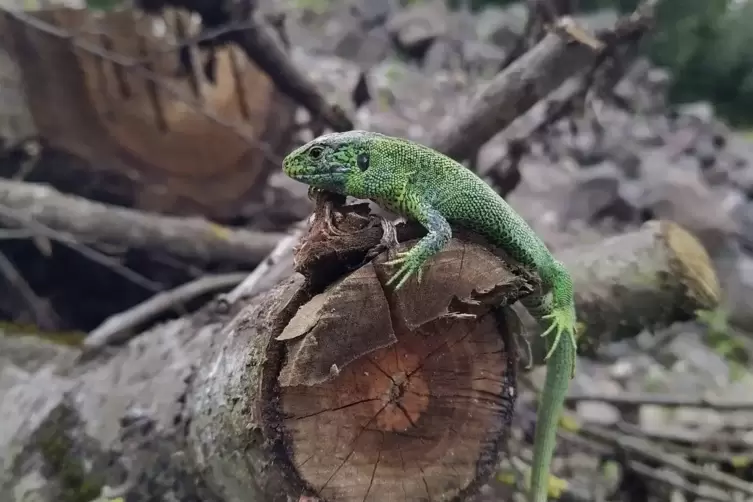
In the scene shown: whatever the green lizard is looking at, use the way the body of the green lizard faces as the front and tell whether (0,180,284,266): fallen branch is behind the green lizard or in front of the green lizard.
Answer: in front

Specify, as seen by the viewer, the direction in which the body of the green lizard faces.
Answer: to the viewer's left
